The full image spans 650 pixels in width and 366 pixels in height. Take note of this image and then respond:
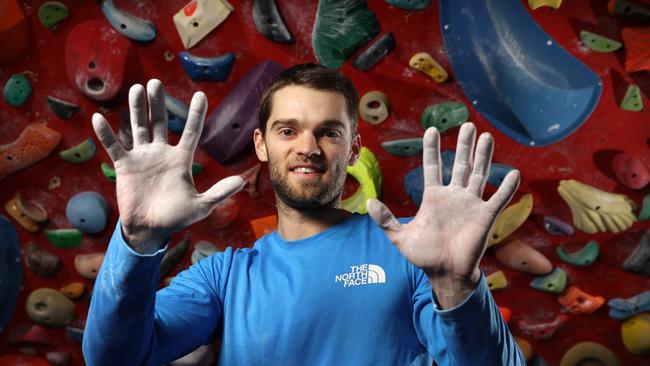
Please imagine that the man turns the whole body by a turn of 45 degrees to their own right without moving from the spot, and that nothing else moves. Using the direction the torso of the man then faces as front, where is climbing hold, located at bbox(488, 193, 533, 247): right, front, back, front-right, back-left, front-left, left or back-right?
back

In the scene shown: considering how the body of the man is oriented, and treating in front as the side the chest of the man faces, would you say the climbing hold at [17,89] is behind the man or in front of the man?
behind

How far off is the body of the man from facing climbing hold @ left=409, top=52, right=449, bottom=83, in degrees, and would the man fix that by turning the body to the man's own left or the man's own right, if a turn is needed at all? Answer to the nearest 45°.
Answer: approximately 135° to the man's own left

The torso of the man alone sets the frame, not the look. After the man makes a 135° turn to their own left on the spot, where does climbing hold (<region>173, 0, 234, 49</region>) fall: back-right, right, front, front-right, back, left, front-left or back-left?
front-left

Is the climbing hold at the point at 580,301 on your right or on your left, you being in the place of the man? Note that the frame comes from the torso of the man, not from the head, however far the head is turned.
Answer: on your left

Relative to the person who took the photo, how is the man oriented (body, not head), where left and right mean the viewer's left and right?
facing the viewer

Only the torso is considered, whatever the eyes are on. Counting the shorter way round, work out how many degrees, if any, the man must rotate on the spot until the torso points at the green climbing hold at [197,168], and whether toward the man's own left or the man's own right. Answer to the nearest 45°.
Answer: approximately 180°

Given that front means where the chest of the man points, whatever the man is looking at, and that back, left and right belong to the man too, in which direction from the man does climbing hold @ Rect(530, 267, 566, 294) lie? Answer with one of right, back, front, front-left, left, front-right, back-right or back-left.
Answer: back-left

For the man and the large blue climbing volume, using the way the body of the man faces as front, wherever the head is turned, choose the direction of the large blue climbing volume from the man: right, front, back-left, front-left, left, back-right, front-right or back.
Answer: back-left

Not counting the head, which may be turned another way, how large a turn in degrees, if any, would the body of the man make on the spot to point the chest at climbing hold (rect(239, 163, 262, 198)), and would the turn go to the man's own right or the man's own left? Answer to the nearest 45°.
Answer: approximately 180°

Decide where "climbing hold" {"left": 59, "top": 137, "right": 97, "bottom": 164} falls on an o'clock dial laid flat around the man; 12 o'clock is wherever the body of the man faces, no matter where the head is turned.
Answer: The climbing hold is roughly at 5 o'clock from the man.

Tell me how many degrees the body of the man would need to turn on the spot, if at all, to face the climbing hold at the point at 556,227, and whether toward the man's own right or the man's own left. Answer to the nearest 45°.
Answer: approximately 135° to the man's own left
